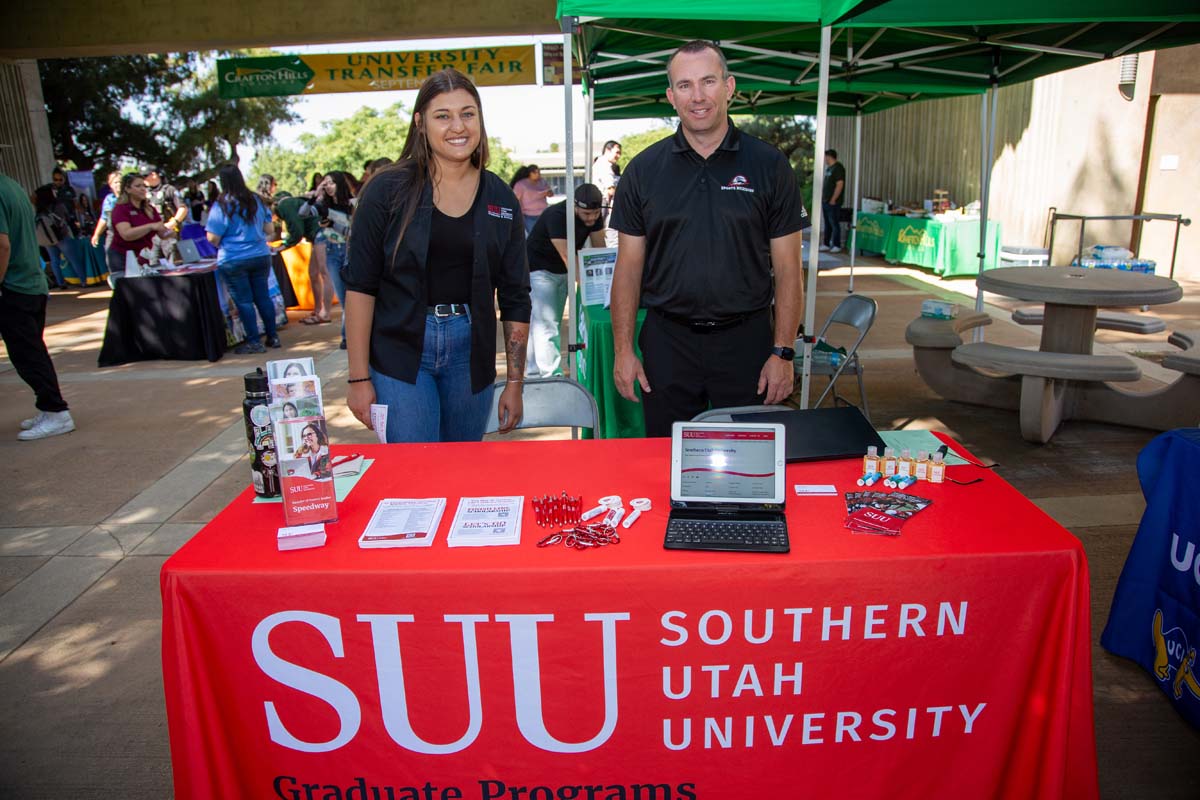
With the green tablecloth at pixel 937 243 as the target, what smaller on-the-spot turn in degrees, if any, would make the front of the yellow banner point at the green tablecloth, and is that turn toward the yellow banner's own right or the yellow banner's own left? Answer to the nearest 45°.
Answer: approximately 45° to the yellow banner's own left

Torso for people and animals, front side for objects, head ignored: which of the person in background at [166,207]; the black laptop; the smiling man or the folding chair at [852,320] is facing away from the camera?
the black laptop

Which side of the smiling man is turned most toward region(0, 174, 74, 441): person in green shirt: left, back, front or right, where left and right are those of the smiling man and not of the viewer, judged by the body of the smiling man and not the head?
right

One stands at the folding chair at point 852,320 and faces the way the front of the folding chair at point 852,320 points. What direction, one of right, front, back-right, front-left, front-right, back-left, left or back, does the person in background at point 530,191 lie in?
right

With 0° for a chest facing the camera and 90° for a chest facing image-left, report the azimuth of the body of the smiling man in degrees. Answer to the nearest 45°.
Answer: approximately 0°

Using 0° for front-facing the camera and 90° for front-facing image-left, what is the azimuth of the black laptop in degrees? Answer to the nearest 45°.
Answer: approximately 180°

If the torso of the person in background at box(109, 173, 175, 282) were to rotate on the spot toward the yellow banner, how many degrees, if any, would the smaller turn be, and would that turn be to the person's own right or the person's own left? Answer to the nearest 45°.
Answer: approximately 90° to the person's own left

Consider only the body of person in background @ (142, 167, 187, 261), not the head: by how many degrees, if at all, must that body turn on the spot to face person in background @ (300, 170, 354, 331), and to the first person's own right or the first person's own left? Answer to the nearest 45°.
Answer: approximately 90° to the first person's own left

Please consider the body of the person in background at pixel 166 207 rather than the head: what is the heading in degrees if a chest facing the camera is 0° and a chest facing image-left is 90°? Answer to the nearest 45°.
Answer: approximately 45°
